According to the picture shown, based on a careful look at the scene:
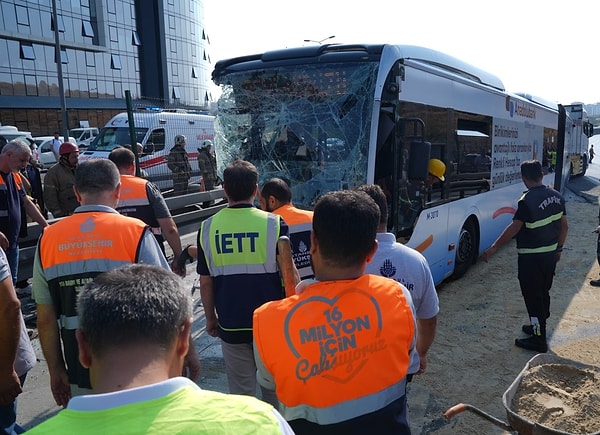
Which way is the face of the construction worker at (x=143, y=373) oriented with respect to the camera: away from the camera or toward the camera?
away from the camera

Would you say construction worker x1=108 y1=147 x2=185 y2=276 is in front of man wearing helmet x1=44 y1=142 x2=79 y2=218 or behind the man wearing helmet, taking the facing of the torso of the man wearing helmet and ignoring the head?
in front

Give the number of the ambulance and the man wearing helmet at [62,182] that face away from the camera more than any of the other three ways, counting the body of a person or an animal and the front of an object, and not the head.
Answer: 0

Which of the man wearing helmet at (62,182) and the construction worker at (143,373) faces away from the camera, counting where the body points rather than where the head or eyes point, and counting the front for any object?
the construction worker

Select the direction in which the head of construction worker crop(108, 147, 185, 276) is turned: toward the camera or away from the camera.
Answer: away from the camera

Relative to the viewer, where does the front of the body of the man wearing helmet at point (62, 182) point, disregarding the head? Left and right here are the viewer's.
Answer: facing the viewer and to the right of the viewer

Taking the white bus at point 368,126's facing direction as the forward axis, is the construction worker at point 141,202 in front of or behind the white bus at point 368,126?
in front

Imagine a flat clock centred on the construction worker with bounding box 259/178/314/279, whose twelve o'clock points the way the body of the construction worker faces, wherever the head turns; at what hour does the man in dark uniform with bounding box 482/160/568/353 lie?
The man in dark uniform is roughly at 4 o'clock from the construction worker.

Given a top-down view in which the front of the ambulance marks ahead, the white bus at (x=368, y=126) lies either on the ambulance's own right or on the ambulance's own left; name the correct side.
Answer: on the ambulance's own left

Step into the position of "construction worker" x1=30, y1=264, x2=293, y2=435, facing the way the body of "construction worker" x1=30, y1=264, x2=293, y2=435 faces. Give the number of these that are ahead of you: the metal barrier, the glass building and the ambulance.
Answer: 3

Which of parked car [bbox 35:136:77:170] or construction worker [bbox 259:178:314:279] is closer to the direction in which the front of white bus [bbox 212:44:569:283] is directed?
the construction worker

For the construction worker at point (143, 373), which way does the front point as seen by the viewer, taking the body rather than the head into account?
away from the camera

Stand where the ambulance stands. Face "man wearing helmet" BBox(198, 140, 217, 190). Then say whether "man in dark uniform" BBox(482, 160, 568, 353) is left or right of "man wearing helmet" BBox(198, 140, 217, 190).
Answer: right

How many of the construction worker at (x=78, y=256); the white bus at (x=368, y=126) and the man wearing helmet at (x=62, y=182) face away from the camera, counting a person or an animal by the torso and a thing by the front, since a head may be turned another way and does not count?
1

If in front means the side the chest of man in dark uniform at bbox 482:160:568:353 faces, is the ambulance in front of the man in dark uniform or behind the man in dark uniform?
in front

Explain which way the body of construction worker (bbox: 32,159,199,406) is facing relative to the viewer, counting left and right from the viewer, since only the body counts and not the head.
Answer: facing away from the viewer

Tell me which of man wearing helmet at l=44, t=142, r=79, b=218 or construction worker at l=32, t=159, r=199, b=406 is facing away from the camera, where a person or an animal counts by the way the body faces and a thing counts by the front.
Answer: the construction worker

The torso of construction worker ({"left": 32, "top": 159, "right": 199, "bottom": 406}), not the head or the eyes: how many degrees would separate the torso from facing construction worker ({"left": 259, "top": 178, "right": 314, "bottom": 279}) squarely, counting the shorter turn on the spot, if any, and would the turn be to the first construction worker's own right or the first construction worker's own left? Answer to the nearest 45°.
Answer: approximately 45° to the first construction worker's own right

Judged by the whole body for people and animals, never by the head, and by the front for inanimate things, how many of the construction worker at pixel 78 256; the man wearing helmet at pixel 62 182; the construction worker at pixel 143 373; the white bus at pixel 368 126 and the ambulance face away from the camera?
2
